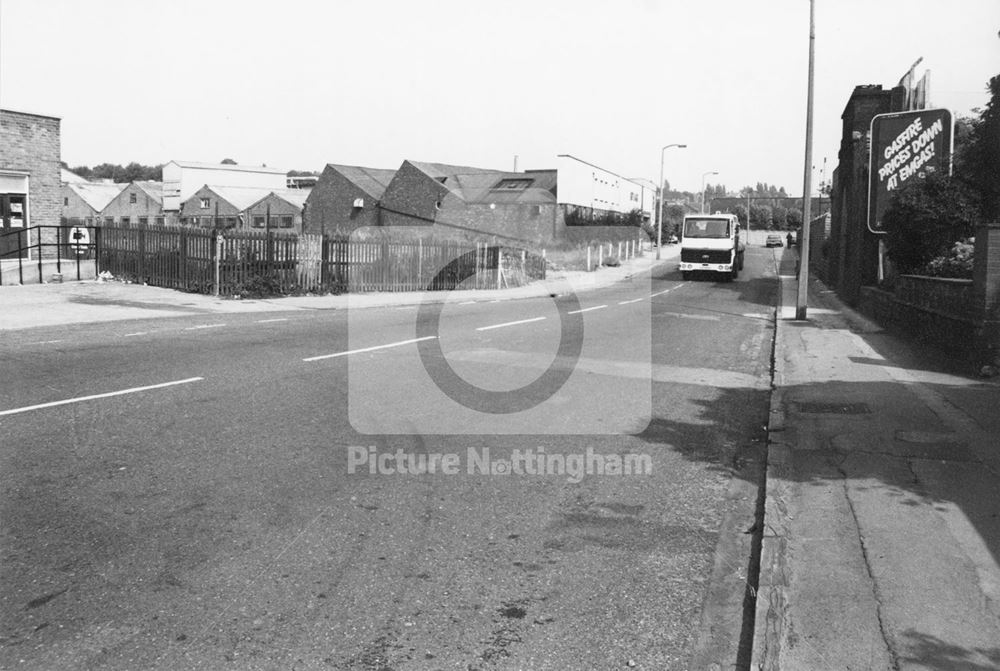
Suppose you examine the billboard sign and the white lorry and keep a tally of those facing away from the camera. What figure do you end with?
0

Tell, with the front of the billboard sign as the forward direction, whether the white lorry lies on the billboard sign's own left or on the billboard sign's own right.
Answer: on the billboard sign's own right

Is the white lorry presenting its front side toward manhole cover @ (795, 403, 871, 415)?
yes

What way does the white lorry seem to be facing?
toward the camera

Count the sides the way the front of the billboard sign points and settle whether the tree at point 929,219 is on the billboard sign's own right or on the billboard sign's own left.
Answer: on the billboard sign's own left

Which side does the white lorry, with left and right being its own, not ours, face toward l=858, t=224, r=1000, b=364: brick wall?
front

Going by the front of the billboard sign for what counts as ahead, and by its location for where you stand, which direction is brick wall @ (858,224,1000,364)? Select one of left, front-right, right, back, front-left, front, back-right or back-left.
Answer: front-left

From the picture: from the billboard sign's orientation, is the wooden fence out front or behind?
out front

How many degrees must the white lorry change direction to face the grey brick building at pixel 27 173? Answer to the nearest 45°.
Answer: approximately 45° to its right

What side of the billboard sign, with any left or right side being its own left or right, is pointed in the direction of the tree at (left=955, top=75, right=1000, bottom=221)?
left
